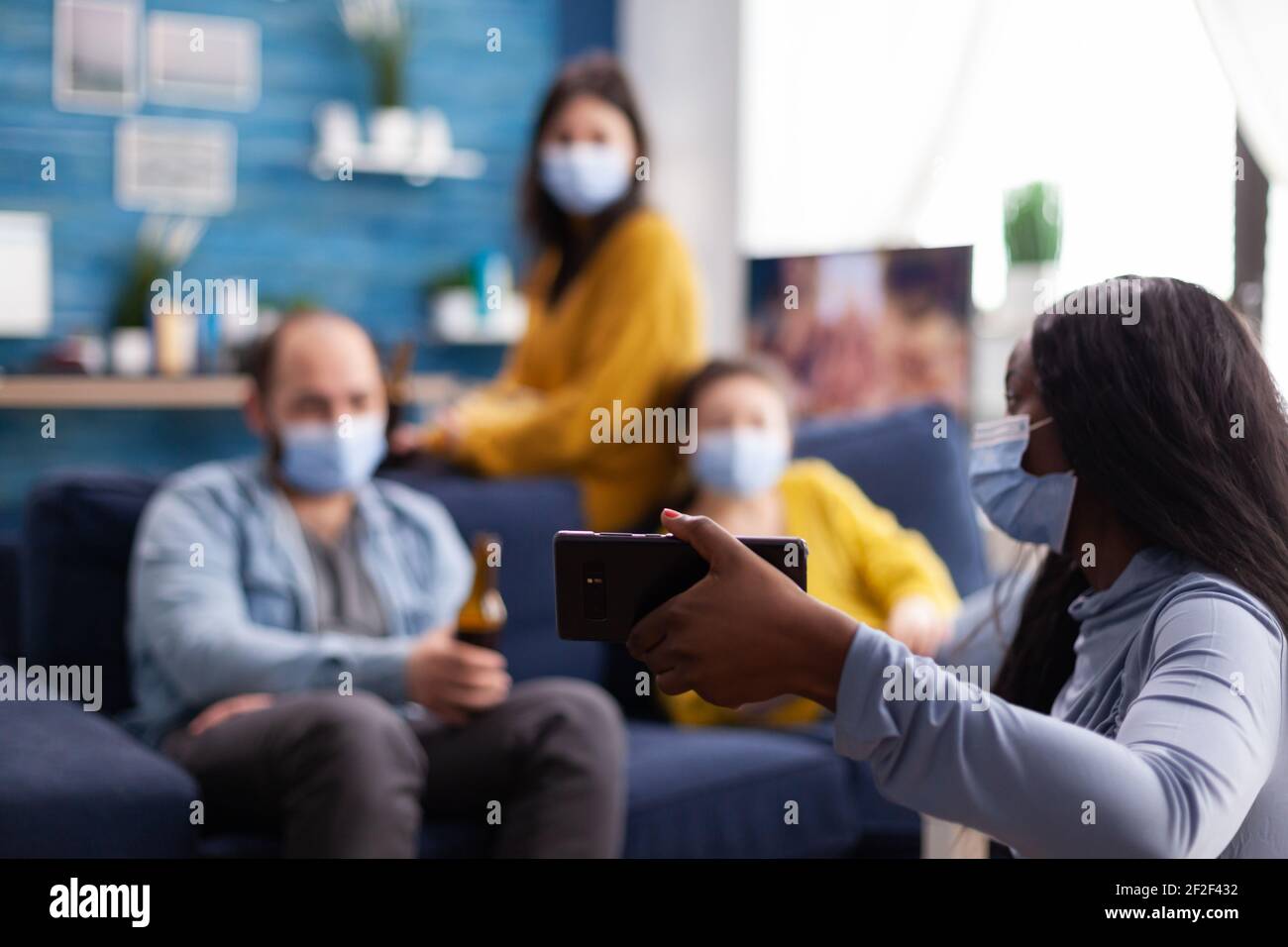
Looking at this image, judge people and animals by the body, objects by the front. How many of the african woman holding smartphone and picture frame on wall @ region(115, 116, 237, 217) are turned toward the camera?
1

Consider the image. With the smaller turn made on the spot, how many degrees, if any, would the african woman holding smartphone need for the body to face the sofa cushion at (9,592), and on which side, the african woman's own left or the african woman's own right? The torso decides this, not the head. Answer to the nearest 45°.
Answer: approximately 45° to the african woman's own right

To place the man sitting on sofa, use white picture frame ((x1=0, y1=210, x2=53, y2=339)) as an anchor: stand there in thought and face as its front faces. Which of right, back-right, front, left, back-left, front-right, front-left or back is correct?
front

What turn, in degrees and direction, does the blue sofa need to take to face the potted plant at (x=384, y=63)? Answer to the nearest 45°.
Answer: approximately 180°

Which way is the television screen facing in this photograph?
toward the camera

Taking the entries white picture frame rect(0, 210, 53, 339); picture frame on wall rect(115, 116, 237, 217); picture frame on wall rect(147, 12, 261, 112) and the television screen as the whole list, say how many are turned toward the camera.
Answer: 4

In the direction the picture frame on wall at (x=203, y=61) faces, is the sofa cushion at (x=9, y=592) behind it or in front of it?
in front

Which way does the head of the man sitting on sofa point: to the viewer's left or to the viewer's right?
to the viewer's right

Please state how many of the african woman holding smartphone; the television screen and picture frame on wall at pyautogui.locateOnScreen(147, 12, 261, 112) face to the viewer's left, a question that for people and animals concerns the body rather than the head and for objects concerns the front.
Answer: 1

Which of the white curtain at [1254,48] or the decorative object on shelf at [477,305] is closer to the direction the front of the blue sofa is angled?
the white curtain

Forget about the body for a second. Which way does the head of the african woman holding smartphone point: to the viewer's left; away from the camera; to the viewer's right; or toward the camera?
to the viewer's left
